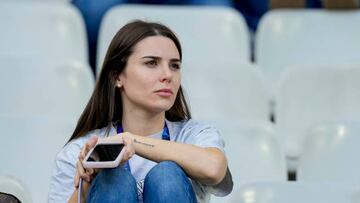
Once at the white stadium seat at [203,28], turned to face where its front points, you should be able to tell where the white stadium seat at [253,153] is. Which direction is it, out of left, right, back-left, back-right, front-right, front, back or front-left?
front

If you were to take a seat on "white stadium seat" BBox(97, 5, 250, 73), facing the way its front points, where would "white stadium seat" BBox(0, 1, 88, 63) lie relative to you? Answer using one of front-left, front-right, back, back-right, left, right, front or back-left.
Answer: right

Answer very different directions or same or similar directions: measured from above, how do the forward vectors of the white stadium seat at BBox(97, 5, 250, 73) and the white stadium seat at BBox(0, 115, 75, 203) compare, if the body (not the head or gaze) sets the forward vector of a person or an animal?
same or similar directions

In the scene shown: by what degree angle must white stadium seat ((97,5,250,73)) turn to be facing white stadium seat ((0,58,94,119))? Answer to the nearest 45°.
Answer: approximately 45° to its right

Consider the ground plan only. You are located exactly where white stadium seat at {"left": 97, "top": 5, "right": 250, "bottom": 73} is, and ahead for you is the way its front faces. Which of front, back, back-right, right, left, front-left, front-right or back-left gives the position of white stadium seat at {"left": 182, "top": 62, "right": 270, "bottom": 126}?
front

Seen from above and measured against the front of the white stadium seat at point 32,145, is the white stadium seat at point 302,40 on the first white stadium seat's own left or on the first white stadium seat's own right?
on the first white stadium seat's own left

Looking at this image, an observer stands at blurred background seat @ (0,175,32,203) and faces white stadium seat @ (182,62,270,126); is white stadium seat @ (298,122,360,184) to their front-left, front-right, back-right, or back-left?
front-right

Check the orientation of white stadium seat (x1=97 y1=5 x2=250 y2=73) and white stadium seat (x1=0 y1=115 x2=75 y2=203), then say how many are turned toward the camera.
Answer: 2

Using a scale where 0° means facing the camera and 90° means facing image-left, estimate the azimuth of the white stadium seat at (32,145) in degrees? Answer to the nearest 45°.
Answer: approximately 0°

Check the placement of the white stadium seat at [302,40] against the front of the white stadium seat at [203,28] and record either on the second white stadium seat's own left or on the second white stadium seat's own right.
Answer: on the second white stadium seat's own left

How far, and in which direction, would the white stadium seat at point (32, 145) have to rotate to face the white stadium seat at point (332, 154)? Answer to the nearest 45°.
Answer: approximately 45° to its left

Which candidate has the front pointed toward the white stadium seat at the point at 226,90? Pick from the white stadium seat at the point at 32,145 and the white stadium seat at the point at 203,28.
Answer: the white stadium seat at the point at 203,28

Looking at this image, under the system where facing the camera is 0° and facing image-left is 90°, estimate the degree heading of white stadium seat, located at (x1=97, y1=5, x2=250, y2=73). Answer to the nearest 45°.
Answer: approximately 0°
